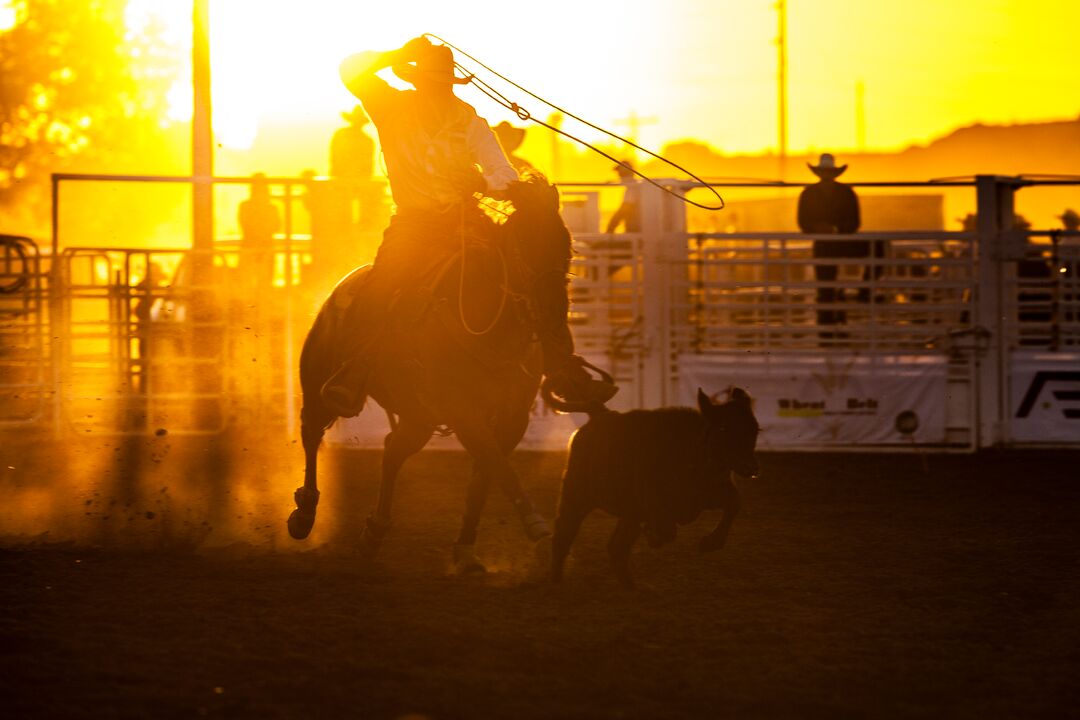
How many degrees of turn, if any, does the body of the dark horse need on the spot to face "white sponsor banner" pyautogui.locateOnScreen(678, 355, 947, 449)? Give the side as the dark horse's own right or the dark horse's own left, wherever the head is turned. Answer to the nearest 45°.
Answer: approximately 90° to the dark horse's own left

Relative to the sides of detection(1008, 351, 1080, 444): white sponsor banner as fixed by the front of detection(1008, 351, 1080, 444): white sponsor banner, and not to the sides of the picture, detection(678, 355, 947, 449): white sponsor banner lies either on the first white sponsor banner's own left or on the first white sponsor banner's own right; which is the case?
on the first white sponsor banner's own right

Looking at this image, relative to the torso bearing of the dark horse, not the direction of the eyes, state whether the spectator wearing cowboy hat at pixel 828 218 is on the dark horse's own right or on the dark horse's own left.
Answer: on the dark horse's own left

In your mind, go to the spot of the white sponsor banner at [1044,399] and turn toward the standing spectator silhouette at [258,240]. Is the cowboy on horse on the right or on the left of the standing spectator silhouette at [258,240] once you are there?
left

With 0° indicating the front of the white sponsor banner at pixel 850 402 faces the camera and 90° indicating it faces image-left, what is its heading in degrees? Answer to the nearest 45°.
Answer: approximately 0°

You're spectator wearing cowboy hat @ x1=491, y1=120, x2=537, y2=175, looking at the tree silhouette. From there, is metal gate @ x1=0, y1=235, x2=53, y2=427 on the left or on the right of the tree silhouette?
left

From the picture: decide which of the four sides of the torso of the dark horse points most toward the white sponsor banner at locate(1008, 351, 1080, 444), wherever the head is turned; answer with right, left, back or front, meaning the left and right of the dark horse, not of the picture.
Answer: left

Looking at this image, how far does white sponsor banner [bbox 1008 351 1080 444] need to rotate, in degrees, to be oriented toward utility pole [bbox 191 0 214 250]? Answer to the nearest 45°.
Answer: approximately 90° to its right

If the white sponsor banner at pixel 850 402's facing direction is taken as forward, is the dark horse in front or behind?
in front

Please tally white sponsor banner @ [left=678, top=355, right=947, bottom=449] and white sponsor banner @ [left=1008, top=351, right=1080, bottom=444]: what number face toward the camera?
2

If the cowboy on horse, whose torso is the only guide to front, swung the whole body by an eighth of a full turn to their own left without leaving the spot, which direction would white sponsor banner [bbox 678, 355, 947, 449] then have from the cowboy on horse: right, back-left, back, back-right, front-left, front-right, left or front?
front-left

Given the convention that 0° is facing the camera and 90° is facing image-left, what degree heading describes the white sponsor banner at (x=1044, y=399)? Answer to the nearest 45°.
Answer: approximately 0°

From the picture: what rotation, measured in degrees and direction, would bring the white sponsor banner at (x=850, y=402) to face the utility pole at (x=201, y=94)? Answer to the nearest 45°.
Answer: approximately 90° to its right

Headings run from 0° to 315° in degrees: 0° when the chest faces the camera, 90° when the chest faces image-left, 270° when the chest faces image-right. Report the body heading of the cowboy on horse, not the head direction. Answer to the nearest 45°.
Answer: approximately 315°
